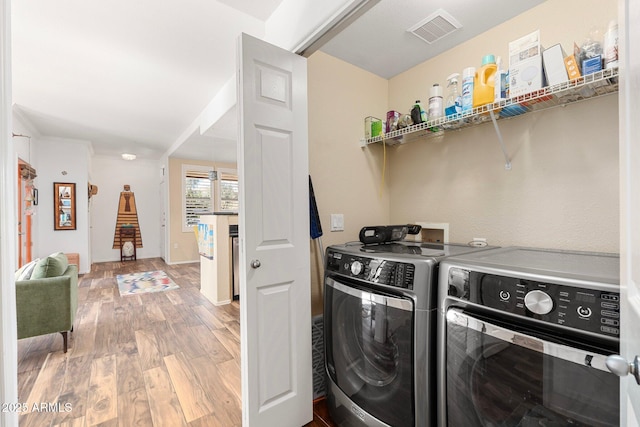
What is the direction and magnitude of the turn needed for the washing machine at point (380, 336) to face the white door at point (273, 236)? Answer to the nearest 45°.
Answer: approximately 45° to its right

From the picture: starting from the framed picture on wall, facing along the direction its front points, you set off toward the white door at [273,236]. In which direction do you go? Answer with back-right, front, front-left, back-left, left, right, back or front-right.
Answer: front

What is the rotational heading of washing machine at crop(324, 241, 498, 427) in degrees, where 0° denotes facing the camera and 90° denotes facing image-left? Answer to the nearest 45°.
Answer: approximately 45°

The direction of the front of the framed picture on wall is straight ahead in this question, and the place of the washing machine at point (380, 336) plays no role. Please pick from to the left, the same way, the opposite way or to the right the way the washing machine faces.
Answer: to the right

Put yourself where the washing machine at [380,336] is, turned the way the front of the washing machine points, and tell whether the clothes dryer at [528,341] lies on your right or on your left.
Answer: on your left

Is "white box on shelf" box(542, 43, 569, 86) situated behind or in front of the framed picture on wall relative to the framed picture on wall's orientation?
in front

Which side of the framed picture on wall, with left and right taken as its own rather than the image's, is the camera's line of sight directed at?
front

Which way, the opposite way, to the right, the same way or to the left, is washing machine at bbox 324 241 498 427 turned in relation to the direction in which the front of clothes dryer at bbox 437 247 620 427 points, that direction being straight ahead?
the same way

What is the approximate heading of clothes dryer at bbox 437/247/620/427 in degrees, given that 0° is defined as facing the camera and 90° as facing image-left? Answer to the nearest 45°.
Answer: approximately 45°
